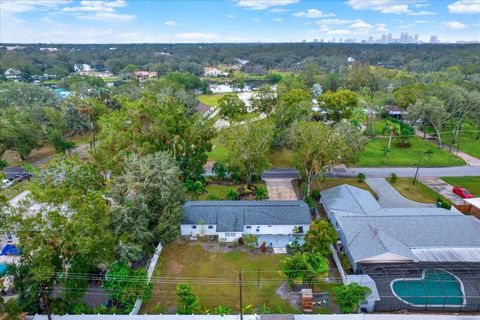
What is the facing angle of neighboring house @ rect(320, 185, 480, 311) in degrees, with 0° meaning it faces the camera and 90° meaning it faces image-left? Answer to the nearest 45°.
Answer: approximately 180°

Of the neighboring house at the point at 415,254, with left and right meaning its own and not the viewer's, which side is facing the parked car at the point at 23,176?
left

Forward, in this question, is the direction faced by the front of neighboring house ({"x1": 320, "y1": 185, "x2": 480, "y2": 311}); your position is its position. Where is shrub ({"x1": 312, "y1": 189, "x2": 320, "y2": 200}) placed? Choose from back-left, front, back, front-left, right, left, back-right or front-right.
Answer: front-left

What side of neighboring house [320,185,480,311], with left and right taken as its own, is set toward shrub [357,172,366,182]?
front

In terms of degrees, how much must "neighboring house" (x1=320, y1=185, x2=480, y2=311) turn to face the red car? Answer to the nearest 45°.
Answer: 0° — it already faces it

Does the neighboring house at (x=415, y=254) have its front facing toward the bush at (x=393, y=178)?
yes

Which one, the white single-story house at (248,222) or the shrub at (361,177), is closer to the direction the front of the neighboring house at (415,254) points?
the shrub

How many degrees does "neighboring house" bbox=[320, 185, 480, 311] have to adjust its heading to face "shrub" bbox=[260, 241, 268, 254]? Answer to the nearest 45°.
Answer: approximately 90° to its left

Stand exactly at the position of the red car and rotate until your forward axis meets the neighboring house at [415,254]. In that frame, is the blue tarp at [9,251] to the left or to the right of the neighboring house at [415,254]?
right

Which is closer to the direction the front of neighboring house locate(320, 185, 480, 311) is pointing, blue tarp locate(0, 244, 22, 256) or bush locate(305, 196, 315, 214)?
the bush

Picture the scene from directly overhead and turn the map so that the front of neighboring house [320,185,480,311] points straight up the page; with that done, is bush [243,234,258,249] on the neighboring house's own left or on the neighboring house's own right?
on the neighboring house's own left
